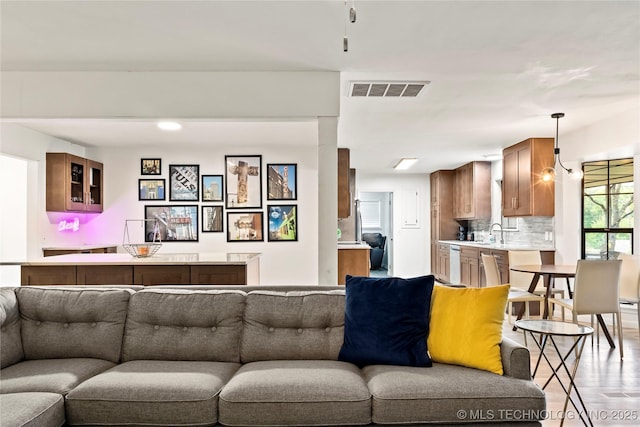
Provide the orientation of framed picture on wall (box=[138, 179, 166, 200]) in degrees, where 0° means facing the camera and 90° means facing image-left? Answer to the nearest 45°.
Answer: approximately 0°

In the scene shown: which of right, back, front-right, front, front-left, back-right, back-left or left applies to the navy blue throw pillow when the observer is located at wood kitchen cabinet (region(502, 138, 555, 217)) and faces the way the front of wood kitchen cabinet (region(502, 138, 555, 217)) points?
front-left

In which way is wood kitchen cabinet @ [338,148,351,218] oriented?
to the viewer's right

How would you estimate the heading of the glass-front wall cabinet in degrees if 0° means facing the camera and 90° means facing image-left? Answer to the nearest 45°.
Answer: approximately 315°

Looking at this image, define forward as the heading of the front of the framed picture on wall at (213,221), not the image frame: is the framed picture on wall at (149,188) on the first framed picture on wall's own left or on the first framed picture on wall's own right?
on the first framed picture on wall's own right

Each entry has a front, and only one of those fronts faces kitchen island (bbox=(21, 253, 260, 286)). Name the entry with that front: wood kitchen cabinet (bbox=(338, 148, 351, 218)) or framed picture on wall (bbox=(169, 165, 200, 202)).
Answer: the framed picture on wall

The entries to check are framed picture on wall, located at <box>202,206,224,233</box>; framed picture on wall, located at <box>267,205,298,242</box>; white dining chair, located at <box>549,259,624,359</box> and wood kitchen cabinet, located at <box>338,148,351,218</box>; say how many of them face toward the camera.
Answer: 2

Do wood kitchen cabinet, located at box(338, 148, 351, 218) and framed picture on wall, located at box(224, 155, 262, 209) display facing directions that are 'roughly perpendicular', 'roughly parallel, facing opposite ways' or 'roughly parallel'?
roughly perpendicular

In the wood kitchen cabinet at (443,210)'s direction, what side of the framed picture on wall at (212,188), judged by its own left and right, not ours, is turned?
left

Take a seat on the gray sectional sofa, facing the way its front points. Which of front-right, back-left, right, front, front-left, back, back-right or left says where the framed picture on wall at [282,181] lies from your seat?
back

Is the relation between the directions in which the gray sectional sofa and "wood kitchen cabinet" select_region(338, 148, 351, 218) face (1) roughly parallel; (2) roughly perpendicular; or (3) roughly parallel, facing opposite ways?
roughly perpendicular
